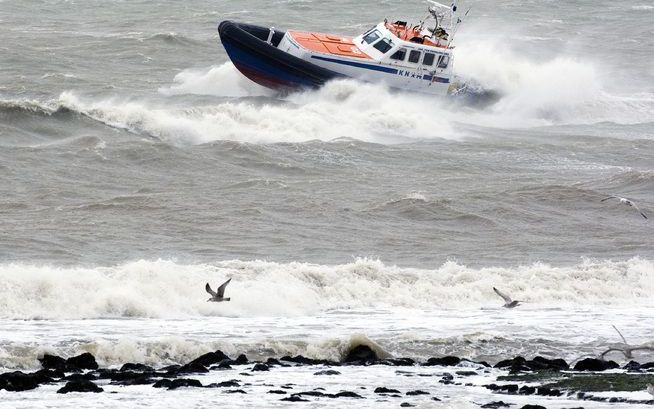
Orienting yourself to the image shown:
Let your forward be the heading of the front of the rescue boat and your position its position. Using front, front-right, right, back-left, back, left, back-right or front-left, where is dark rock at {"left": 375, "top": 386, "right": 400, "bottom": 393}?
front-left

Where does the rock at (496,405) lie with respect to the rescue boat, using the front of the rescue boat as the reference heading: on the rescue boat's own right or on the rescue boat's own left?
on the rescue boat's own left

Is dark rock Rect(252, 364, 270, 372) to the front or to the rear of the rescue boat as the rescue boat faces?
to the front

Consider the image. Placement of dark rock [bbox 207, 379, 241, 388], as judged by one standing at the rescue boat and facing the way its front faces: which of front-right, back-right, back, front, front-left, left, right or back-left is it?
front-left

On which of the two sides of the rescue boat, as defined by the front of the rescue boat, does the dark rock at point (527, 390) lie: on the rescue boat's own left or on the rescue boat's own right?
on the rescue boat's own left

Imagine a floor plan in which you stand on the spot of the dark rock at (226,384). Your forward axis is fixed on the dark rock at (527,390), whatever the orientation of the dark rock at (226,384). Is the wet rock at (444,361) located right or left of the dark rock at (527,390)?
left

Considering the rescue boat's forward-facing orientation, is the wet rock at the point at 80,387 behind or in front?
in front

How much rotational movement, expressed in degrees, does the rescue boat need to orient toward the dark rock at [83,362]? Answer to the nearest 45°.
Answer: approximately 45° to its left
